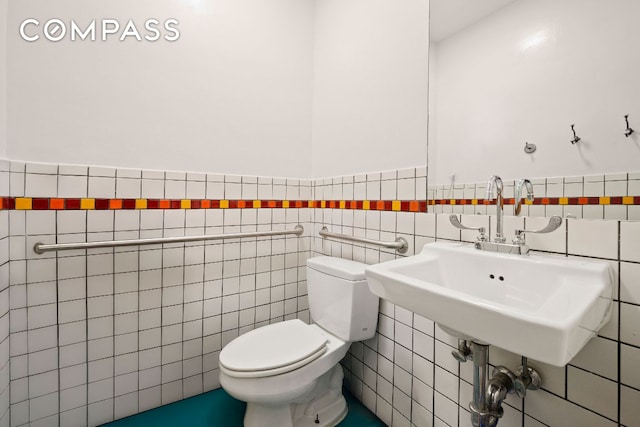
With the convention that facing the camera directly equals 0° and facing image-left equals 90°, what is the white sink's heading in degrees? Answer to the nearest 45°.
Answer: approximately 45°

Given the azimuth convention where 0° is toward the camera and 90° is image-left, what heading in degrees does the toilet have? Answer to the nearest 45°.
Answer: approximately 45°

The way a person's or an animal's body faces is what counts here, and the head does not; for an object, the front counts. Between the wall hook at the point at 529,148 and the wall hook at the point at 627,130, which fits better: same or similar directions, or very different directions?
same or similar directions

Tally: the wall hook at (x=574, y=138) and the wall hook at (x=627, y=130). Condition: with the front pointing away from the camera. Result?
0

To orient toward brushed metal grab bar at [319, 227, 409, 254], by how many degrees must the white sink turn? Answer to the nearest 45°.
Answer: approximately 90° to its right

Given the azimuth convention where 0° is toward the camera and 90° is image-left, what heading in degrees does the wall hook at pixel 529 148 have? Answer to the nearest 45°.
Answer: approximately 45°

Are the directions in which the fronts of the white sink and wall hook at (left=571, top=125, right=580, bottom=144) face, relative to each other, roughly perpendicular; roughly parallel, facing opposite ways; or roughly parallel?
roughly parallel

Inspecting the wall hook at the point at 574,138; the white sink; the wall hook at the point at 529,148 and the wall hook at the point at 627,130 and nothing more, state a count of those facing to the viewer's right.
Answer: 0

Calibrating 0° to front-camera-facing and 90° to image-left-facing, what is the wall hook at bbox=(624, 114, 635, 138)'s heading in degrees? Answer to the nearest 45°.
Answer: approximately 45°
